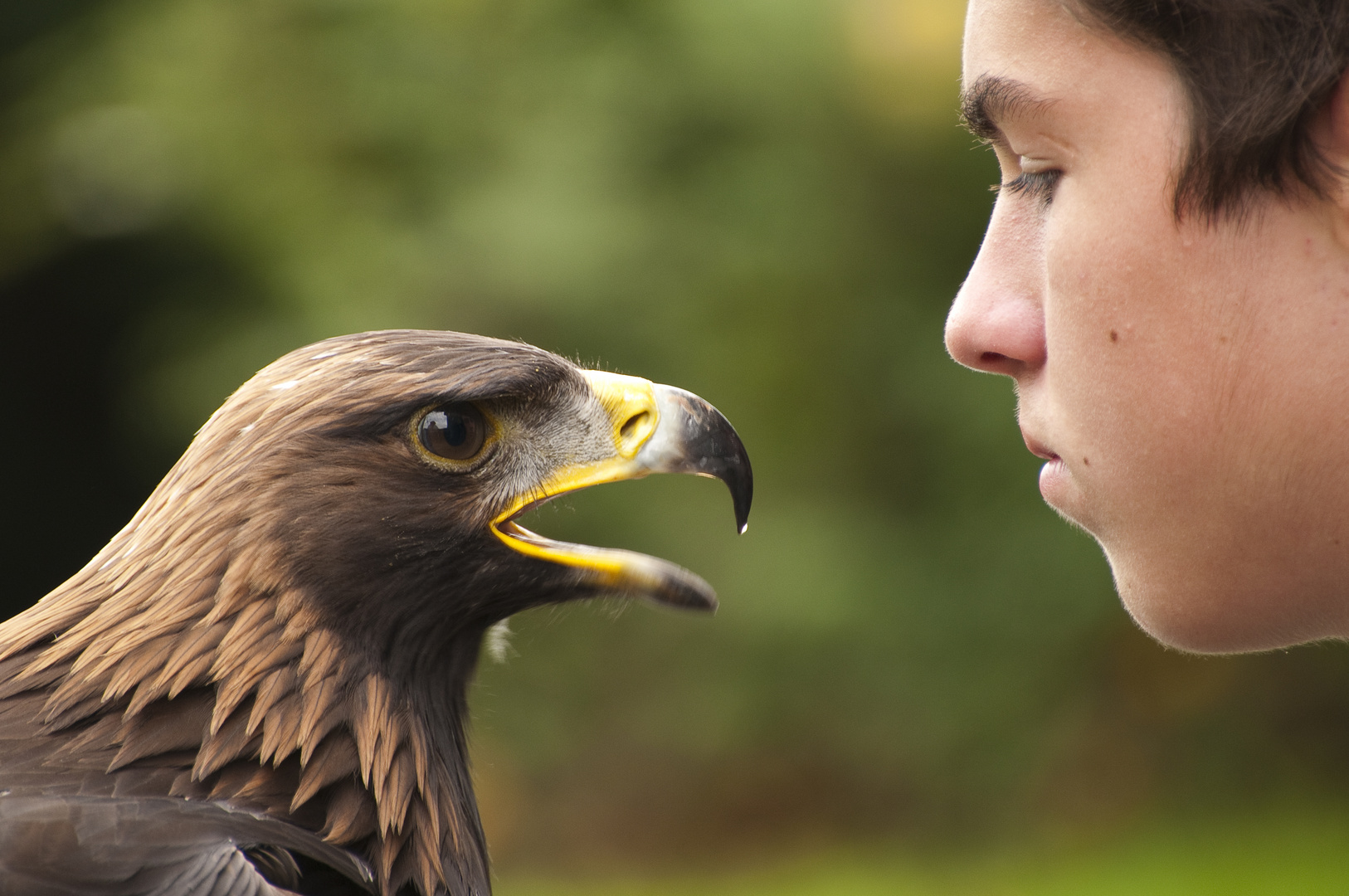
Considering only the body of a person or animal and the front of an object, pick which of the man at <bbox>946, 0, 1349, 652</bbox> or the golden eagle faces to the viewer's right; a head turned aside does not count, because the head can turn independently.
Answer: the golden eagle

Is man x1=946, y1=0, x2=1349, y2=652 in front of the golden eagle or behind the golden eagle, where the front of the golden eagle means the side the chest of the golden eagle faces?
in front

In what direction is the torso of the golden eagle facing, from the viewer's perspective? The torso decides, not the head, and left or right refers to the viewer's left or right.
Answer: facing to the right of the viewer

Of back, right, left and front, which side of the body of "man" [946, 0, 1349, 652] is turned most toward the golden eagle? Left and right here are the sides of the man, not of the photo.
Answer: front

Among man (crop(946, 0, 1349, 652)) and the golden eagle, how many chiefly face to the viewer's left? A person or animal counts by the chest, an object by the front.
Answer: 1
